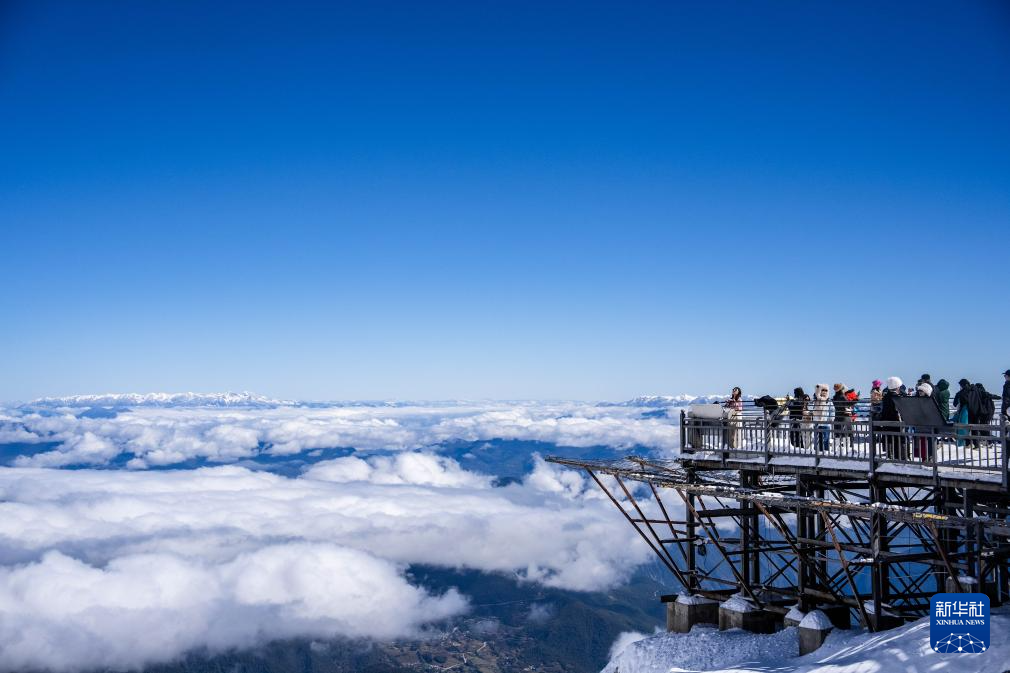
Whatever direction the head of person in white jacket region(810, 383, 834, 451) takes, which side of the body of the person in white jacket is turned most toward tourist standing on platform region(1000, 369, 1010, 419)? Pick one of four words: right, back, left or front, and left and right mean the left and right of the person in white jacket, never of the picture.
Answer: left

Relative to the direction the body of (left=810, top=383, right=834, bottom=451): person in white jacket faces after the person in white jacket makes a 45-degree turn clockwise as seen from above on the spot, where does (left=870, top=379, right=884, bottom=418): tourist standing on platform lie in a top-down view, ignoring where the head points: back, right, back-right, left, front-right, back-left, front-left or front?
back

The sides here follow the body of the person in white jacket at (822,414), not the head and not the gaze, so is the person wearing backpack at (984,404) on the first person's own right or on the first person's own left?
on the first person's own left

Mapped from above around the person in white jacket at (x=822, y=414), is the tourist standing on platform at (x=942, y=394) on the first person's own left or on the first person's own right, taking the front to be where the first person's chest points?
on the first person's own left

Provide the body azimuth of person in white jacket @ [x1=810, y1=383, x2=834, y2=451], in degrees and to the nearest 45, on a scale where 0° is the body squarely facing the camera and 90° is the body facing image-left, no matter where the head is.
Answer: approximately 0°
